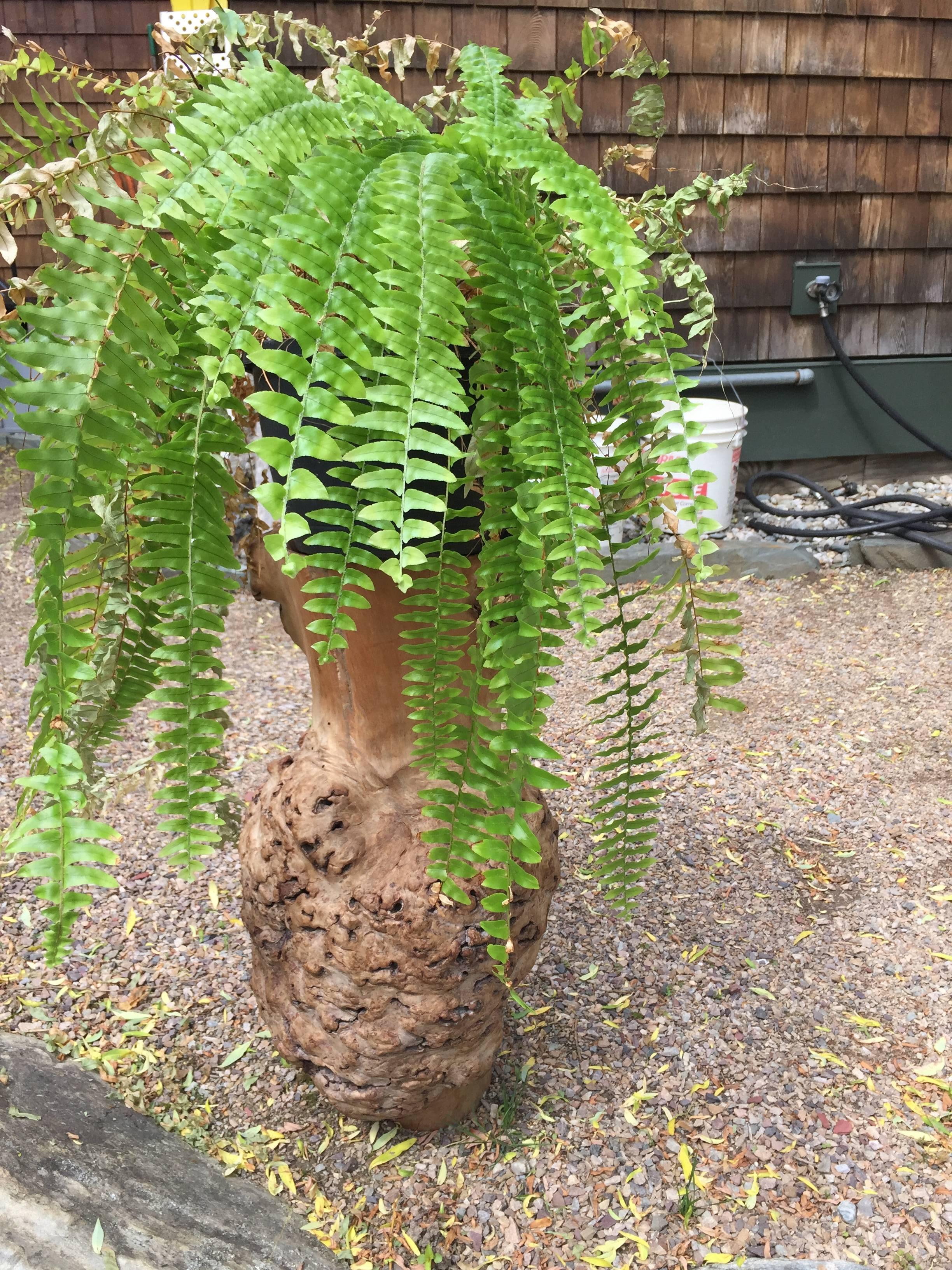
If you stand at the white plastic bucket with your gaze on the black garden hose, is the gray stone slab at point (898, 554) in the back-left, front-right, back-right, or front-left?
front-right

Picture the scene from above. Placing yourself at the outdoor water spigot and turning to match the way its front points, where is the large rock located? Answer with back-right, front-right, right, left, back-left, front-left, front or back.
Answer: front

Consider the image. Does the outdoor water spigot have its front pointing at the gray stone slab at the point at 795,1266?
yes

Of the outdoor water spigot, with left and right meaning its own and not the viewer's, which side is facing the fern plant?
front

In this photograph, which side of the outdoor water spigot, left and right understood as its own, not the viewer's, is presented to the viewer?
front

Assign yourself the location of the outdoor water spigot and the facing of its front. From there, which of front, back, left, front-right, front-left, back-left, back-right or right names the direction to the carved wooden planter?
front

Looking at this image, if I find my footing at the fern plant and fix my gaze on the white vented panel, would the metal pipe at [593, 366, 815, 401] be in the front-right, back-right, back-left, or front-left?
front-right
